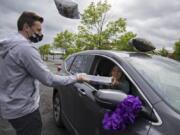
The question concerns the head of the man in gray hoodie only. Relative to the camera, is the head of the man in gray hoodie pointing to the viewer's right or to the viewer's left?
to the viewer's right

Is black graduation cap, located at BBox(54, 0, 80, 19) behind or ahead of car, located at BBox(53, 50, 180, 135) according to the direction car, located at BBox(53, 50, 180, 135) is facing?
behind
